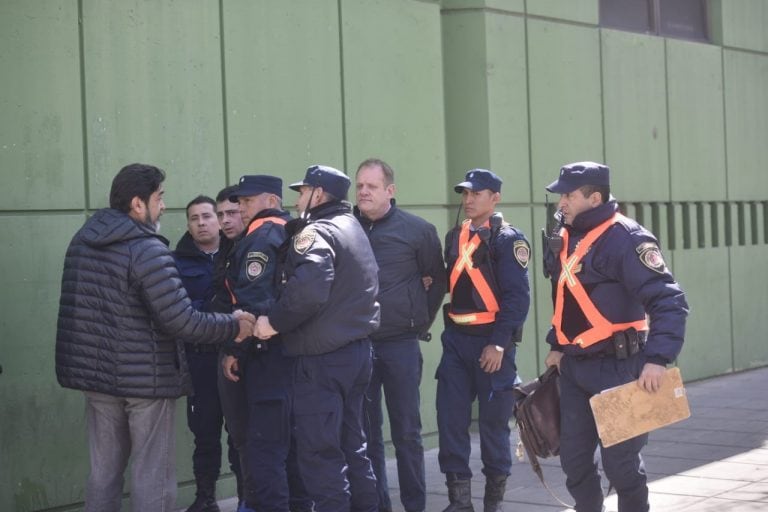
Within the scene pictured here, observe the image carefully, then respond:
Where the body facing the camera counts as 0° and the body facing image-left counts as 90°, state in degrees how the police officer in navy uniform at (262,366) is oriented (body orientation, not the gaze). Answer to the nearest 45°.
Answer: approximately 90°

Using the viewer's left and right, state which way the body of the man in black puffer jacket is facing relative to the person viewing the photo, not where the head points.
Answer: facing away from the viewer and to the right of the viewer

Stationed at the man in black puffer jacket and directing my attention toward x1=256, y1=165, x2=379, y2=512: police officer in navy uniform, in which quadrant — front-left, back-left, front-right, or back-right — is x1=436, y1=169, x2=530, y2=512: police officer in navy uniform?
front-left

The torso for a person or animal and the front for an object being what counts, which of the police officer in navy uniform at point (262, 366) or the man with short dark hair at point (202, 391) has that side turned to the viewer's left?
the police officer in navy uniform

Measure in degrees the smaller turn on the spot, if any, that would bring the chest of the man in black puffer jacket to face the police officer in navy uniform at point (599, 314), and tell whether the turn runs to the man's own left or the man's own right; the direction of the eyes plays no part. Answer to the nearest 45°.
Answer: approximately 45° to the man's own right

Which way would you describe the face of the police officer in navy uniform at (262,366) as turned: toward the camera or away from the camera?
toward the camera

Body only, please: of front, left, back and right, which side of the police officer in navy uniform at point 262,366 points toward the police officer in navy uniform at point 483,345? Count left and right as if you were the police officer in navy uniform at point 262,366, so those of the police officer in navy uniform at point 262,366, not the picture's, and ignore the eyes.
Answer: back

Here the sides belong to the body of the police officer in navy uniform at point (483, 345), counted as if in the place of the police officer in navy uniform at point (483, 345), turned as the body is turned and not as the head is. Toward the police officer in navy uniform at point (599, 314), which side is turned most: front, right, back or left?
left

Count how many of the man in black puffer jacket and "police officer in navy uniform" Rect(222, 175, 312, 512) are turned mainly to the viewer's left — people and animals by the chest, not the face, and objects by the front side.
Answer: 1

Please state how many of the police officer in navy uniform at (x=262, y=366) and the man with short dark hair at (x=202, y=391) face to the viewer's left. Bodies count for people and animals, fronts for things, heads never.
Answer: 1

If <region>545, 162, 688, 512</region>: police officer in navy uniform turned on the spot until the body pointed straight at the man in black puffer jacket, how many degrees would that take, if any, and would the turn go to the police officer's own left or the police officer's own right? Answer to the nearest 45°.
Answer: approximately 45° to the police officer's own right

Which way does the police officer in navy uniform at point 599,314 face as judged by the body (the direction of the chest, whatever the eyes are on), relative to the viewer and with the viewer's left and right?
facing the viewer and to the left of the viewer

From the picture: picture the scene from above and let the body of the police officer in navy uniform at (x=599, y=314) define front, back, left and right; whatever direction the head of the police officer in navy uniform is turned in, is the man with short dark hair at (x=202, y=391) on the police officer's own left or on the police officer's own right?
on the police officer's own right

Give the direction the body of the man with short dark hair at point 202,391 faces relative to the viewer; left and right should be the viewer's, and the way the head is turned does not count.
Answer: facing the viewer and to the right of the viewer

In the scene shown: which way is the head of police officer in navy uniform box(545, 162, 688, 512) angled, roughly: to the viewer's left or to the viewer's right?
to the viewer's left
